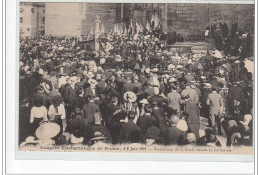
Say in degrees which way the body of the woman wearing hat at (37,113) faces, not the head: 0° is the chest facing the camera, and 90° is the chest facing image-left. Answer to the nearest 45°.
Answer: approximately 180°

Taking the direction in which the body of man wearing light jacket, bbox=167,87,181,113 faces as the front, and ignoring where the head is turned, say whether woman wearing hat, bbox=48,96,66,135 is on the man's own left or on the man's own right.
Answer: on the man's own left

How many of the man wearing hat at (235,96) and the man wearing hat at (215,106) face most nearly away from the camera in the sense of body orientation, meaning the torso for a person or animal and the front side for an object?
2

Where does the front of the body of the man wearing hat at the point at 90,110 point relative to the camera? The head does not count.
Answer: away from the camera

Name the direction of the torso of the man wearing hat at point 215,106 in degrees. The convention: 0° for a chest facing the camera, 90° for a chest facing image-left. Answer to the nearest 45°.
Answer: approximately 180°

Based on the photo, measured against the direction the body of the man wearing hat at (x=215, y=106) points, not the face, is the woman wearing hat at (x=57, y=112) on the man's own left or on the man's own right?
on the man's own left

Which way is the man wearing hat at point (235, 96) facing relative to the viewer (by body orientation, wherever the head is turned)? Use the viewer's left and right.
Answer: facing away from the viewer

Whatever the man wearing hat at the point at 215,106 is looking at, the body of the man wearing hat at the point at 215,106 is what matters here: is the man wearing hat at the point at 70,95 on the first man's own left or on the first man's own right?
on the first man's own left

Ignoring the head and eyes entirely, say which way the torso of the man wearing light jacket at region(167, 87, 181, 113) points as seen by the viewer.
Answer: away from the camera
